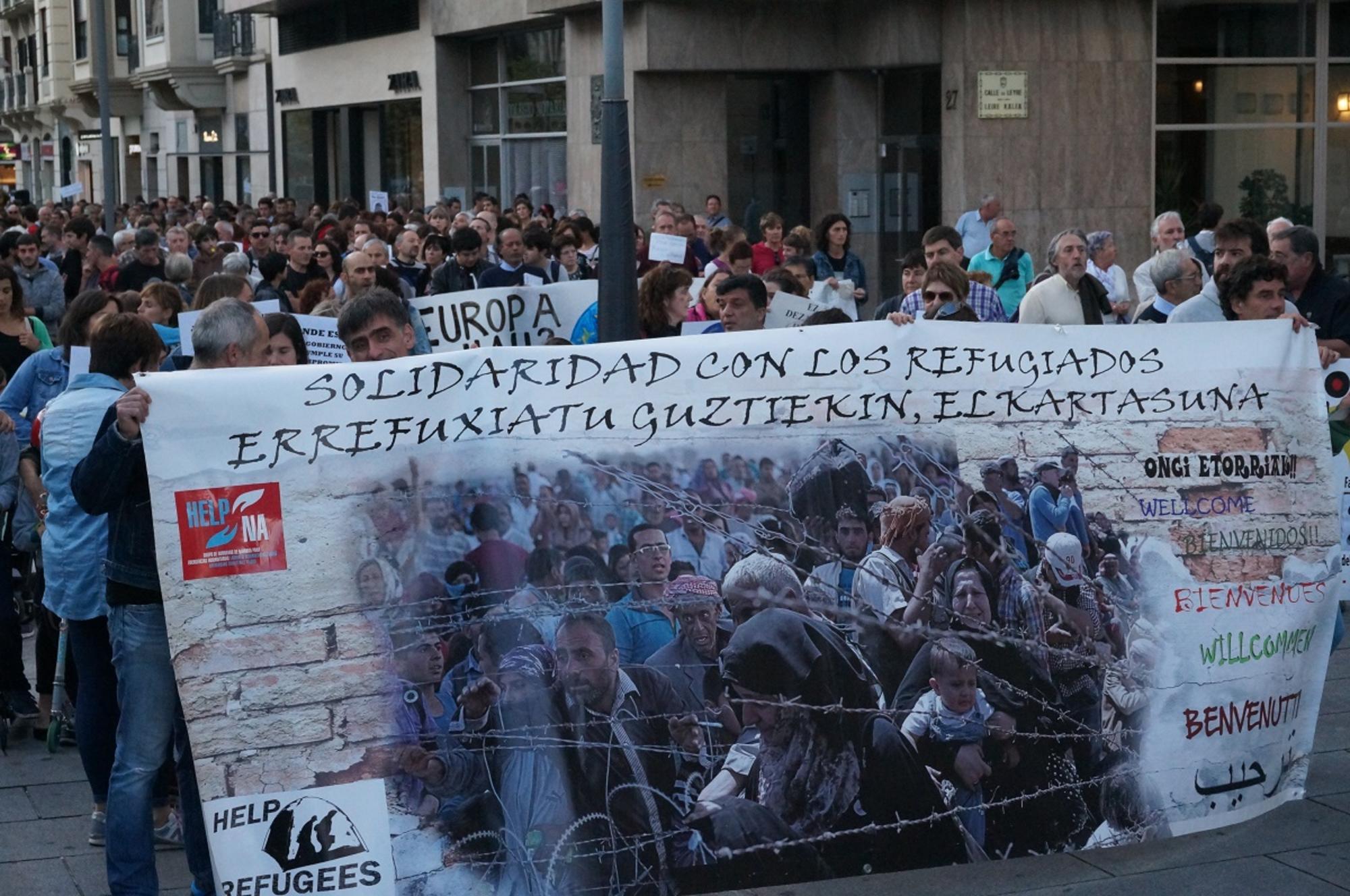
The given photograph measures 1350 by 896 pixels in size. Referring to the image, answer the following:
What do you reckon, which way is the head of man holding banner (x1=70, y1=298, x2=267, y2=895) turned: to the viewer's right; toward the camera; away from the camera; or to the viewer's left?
to the viewer's right

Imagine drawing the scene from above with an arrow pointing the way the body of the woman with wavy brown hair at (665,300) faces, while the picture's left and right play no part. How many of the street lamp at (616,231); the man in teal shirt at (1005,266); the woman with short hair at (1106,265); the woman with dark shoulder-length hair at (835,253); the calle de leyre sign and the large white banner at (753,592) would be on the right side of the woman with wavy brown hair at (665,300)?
1

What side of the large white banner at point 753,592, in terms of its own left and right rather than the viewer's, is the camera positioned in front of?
front

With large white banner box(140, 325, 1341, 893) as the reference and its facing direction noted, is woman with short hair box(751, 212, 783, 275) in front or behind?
behind

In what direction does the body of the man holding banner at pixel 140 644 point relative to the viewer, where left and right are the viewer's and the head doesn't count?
facing the viewer and to the right of the viewer

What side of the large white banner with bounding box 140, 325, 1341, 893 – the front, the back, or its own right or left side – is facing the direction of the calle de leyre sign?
back

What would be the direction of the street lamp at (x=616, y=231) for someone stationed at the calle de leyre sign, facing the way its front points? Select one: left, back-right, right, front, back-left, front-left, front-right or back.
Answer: front

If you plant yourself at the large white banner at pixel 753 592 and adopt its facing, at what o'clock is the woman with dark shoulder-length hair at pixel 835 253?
The woman with dark shoulder-length hair is roughly at 6 o'clock from the large white banner.

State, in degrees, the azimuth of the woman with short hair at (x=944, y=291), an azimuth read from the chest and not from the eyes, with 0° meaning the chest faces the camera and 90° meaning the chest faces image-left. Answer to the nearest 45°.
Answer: approximately 45°

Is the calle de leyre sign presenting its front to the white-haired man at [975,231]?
yes

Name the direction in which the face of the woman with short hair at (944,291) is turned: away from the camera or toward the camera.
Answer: toward the camera

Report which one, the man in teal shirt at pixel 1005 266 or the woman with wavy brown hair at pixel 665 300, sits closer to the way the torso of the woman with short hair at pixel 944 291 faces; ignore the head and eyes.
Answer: the woman with wavy brown hair

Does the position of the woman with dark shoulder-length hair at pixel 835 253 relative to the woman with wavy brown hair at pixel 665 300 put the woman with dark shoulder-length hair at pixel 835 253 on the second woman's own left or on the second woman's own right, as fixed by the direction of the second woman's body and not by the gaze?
on the second woman's own left

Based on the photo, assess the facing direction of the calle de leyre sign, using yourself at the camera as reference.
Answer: facing the viewer
